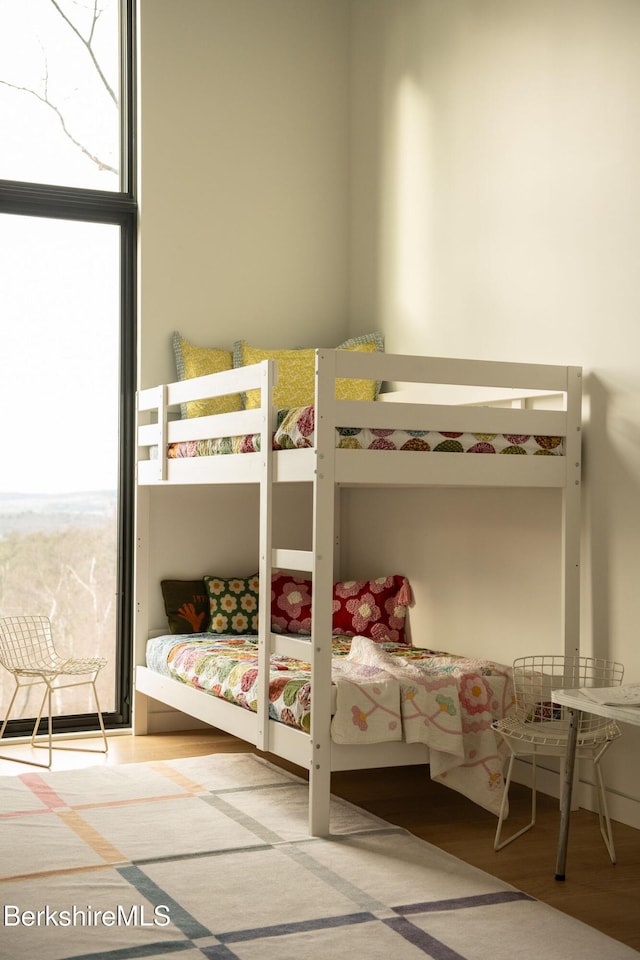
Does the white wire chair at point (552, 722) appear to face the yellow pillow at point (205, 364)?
no

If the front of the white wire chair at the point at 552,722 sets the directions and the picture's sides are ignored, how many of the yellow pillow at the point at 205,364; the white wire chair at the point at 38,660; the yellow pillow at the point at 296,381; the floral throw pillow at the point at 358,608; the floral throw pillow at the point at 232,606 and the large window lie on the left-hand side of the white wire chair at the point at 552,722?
0

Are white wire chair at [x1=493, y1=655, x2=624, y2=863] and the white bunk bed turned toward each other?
no

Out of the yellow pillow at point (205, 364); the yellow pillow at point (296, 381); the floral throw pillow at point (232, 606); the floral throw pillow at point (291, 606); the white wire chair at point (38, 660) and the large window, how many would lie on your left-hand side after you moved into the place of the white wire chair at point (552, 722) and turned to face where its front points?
0
